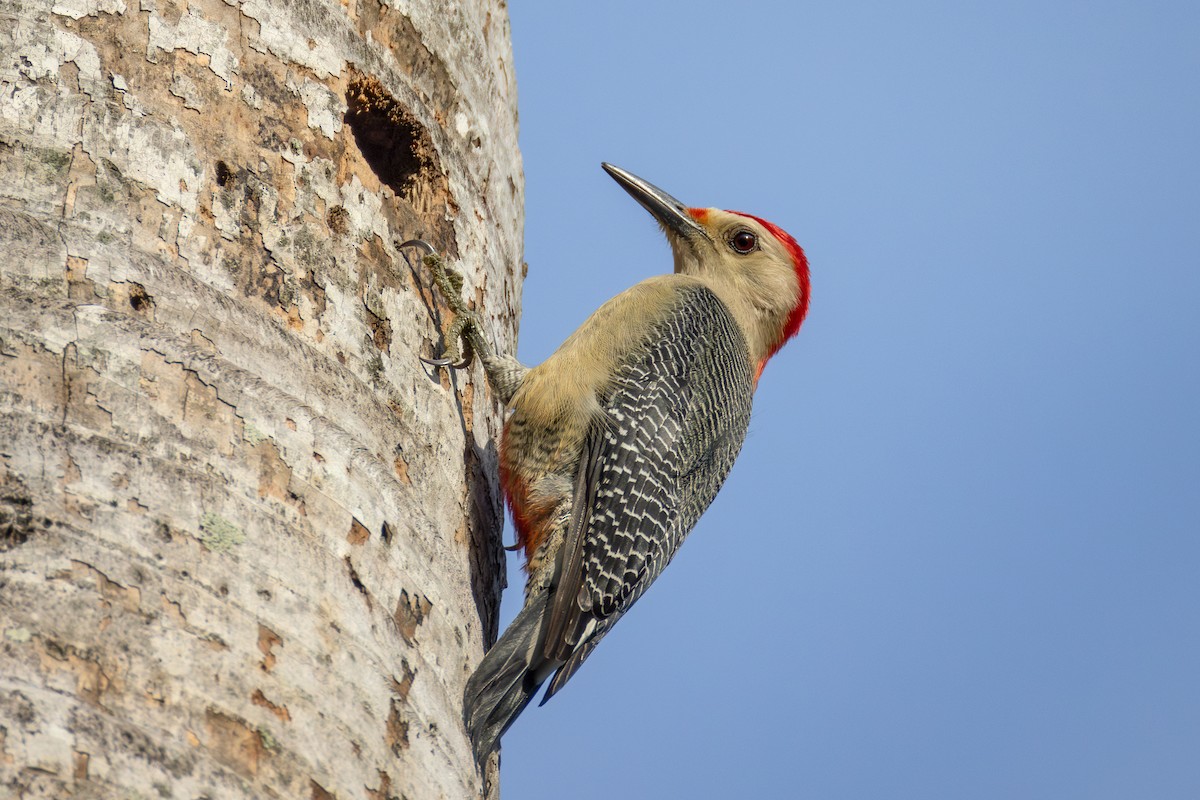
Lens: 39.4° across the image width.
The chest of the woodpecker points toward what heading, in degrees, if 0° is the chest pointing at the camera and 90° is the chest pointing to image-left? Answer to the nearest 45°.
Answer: approximately 90°
